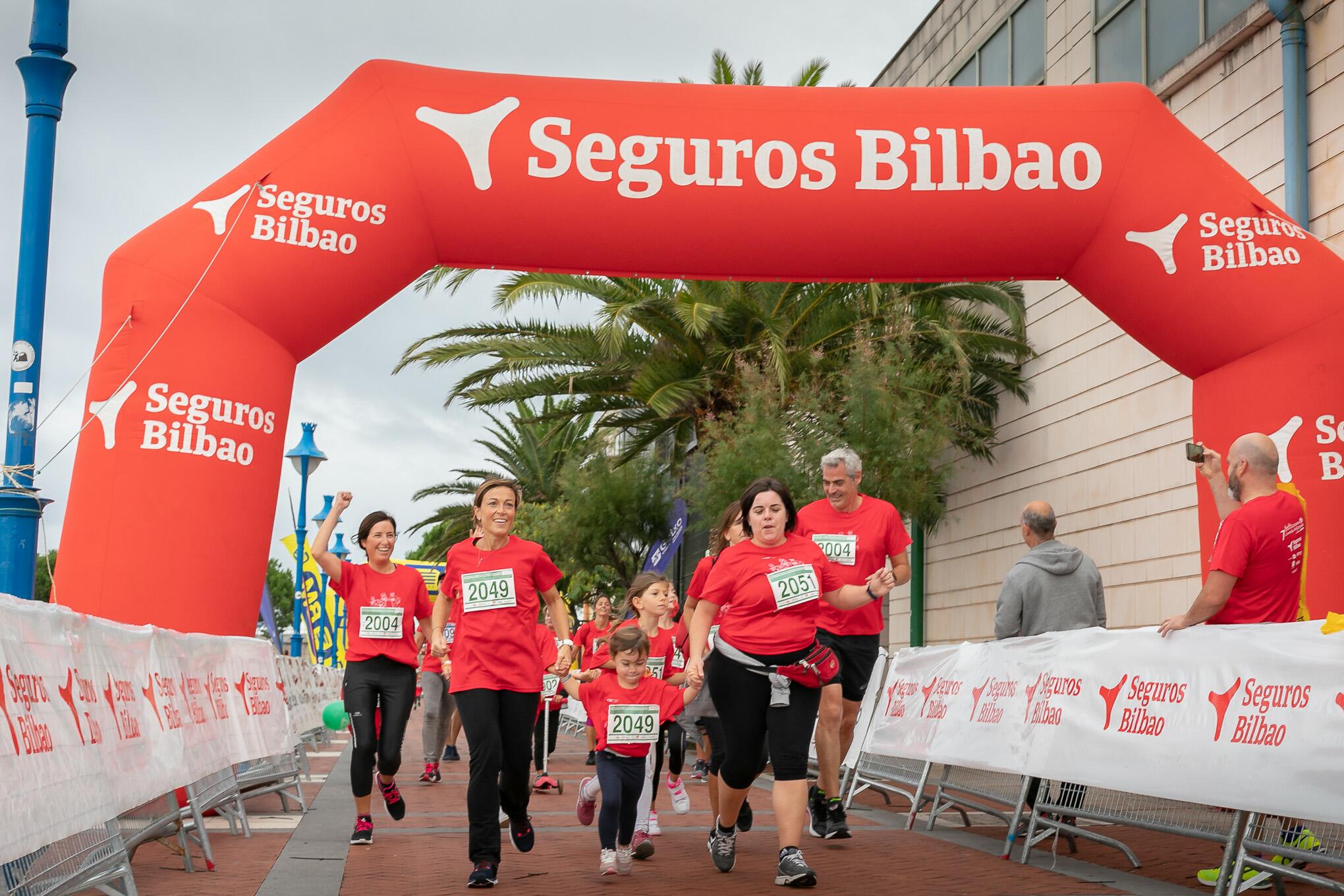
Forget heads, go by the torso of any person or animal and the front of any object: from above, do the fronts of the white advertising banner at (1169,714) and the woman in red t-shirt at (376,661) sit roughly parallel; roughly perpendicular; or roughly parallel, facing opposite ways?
roughly perpendicular

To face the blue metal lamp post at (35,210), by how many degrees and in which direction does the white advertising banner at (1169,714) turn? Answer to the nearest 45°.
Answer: approximately 45° to its right

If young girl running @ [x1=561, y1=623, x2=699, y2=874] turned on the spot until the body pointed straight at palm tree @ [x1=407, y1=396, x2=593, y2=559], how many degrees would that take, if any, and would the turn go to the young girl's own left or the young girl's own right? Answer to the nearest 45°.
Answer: approximately 180°

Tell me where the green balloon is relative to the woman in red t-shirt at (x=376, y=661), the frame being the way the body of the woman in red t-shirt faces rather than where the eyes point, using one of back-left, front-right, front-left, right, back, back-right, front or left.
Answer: back

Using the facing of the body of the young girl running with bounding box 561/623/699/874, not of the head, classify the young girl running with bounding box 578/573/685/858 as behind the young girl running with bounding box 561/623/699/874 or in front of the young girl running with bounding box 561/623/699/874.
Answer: behind

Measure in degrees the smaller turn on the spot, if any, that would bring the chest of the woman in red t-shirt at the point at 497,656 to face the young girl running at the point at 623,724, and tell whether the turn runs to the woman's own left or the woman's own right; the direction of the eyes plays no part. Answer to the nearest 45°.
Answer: approximately 90° to the woman's own left

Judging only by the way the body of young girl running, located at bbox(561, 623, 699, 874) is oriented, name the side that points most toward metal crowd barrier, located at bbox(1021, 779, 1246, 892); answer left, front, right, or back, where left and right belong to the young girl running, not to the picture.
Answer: left

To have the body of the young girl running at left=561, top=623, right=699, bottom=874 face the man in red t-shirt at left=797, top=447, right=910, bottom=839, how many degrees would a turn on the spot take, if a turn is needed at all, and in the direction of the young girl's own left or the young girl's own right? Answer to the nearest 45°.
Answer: approximately 135° to the young girl's own left

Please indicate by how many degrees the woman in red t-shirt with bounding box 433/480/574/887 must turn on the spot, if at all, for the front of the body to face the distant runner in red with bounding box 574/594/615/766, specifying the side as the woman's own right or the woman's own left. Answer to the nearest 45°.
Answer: approximately 180°
